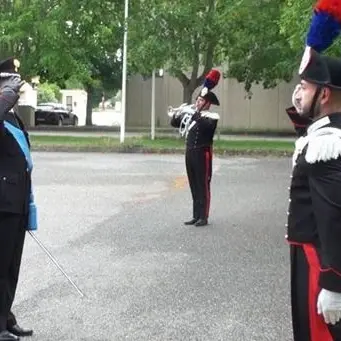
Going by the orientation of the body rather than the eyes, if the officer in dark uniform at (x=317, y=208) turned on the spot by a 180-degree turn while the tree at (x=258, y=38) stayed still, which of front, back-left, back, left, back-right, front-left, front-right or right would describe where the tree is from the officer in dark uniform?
left

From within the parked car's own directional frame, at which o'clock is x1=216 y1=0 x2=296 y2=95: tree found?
The tree is roughly at 4 o'clock from the parked car.

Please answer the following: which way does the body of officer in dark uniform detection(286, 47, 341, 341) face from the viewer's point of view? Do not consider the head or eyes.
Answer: to the viewer's left

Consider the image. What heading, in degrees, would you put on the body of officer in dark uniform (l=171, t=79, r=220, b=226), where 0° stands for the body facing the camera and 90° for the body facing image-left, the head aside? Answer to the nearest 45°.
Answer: approximately 45°

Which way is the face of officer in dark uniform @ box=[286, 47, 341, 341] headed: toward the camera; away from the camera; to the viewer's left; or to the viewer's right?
to the viewer's left

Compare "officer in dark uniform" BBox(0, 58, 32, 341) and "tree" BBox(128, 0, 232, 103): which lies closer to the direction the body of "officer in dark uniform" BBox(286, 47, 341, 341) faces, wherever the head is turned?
the officer in dark uniform
